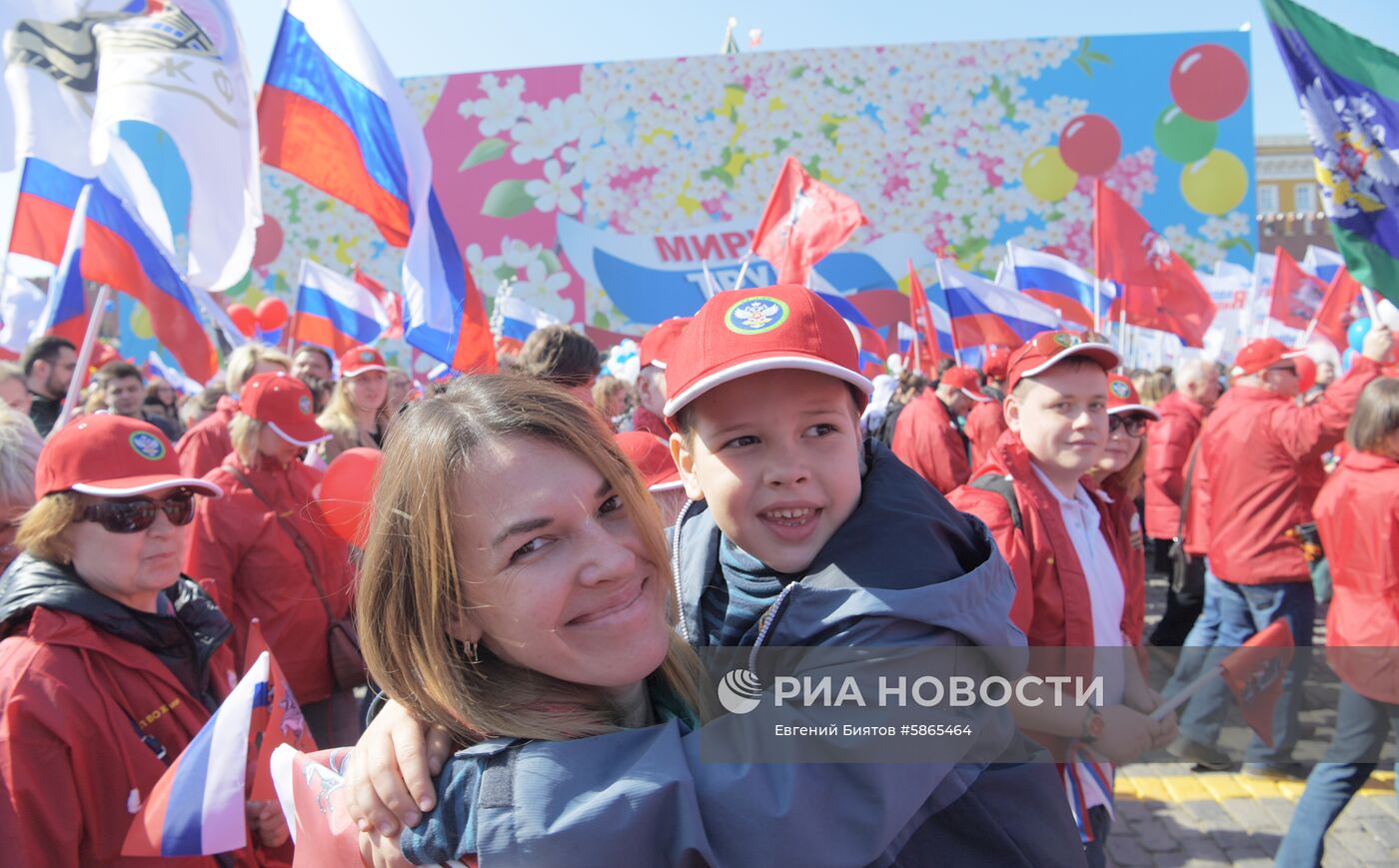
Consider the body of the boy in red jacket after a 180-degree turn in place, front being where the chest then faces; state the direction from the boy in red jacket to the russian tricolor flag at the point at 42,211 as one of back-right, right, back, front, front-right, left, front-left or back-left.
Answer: front-left

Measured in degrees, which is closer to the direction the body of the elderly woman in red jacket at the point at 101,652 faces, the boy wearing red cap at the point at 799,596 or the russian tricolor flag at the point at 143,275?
the boy wearing red cap

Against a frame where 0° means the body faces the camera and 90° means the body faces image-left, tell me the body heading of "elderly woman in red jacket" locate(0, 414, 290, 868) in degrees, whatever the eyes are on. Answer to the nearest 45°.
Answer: approximately 315°

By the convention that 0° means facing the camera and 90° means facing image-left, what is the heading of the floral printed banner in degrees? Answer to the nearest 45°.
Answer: approximately 0°

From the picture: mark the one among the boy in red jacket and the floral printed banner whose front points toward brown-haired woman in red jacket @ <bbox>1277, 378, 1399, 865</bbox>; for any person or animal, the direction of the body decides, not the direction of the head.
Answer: the floral printed banner

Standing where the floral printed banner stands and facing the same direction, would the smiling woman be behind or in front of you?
in front

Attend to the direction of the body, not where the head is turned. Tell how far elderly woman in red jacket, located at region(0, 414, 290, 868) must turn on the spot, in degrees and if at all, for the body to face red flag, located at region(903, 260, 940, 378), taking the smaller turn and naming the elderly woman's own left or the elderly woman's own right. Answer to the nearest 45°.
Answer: approximately 90° to the elderly woman's own left

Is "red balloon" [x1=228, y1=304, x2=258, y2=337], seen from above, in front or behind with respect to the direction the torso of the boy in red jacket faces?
behind

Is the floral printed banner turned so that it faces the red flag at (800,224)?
yes

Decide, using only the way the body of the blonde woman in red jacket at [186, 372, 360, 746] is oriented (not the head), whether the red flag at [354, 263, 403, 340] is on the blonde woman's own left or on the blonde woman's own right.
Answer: on the blonde woman's own left

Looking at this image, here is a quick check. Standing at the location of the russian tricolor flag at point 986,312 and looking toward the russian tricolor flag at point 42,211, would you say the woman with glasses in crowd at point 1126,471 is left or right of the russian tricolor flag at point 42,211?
left

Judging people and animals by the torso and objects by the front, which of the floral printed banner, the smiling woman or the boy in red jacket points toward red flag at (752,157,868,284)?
the floral printed banner

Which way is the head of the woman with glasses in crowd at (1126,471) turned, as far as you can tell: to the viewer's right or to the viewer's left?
to the viewer's left
